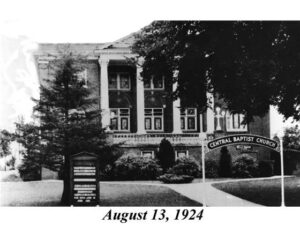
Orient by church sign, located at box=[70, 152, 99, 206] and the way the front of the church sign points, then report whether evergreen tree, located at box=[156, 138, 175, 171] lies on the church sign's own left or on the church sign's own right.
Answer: on the church sign's own left

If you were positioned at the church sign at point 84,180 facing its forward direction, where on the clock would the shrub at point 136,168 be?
The shrub is roughly at 8 o'clock from the church sign.

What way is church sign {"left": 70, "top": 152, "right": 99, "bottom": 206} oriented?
toward the camera

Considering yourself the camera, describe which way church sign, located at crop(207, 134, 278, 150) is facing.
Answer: facing the viewer

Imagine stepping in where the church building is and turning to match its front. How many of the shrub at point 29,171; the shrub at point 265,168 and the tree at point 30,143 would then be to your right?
2

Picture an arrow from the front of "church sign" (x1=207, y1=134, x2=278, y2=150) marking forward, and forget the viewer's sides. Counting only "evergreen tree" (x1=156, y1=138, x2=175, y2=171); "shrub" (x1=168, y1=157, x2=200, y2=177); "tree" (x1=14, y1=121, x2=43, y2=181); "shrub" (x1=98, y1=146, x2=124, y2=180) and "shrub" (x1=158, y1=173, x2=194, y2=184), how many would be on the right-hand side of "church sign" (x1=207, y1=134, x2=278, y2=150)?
5

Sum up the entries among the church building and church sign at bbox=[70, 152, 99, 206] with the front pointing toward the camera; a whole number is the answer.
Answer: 2

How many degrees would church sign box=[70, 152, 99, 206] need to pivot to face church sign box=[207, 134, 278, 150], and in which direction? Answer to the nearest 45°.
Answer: approximately 90° to its left

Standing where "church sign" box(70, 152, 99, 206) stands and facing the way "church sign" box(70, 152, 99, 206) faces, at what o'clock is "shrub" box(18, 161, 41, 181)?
The shrub is roughly at 4 o'clock from the church sign.

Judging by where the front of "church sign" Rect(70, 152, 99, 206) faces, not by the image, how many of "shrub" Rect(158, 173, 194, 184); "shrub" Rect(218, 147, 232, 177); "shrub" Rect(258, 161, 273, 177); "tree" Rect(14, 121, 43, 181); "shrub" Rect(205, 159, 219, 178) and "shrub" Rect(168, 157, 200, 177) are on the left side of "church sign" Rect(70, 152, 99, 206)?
5

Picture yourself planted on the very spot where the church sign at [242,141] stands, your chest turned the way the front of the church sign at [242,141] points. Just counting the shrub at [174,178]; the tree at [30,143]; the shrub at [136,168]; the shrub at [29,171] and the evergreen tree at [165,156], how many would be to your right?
5

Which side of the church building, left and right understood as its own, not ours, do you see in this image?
front

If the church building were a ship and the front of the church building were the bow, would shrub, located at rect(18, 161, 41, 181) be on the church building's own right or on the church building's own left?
on the church building's own right
